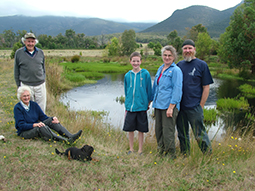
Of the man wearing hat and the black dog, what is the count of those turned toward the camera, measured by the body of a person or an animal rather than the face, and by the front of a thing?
1

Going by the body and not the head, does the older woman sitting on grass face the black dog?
yes

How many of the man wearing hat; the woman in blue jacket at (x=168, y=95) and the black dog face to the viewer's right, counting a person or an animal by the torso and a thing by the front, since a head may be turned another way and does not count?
1

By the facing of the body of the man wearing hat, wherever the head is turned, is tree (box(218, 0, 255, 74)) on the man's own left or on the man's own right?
on the man's own left

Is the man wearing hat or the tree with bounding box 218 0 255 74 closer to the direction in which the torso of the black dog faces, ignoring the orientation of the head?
the tree

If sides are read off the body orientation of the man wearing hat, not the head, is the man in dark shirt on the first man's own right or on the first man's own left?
on the first man's own left

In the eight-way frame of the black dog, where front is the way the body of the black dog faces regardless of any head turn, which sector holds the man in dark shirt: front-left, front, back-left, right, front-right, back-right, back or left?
front

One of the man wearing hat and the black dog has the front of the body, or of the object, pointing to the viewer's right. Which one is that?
the black dog

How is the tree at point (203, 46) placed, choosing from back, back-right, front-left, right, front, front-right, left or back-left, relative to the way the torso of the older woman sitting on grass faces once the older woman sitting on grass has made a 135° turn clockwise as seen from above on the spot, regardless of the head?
back-right

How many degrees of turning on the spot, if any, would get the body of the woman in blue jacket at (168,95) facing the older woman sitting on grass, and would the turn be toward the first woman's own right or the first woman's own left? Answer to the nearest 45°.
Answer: approximately 45° to the first woman's own right

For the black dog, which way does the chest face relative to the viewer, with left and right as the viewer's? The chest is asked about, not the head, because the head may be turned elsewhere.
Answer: facing to the right of the viewer

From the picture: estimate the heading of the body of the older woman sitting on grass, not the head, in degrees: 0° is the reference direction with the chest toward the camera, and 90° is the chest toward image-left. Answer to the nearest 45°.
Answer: approximately 315°

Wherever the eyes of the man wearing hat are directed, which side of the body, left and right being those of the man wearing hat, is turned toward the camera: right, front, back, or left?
front
